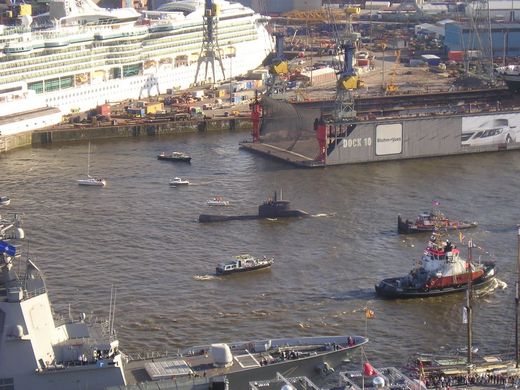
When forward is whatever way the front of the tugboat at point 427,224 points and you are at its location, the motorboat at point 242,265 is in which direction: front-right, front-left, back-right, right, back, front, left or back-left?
front-left

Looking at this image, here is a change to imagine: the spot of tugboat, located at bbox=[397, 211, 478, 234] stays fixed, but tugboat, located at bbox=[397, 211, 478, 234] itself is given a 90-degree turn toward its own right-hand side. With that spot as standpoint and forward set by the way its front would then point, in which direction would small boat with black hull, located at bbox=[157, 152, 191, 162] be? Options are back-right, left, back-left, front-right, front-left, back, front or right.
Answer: front-left

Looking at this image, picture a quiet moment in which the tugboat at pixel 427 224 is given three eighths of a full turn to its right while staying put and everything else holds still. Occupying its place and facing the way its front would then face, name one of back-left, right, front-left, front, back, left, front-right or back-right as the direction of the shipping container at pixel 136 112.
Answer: left

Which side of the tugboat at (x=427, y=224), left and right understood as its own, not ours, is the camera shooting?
left

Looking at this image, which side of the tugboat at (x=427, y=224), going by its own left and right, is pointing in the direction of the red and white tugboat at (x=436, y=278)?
left

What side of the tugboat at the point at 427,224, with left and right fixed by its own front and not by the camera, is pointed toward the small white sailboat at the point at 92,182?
front

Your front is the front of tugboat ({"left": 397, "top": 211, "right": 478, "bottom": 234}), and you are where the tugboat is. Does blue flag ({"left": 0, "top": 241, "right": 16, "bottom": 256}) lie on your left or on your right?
on your left

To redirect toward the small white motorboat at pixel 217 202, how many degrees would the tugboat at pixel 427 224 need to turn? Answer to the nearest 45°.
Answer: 0° — it already faces it

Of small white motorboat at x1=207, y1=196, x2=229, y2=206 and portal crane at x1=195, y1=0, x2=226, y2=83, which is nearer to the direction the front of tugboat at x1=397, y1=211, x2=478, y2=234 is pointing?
the small white motorboat
